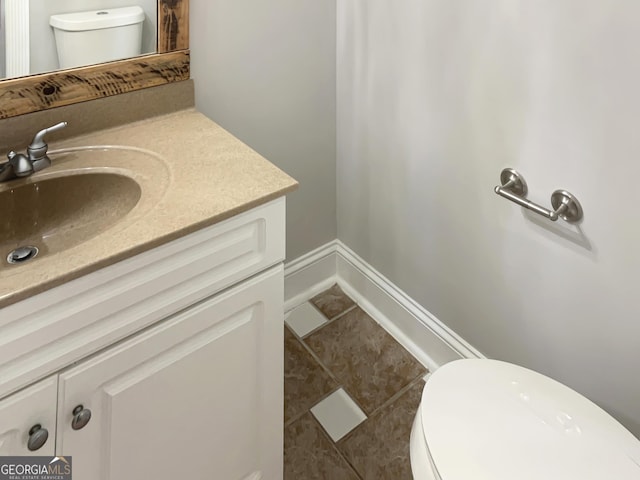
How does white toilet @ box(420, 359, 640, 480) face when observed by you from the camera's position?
facing away from the viewer and to the left of the viewer

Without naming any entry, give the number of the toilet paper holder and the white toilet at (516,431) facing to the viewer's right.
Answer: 0

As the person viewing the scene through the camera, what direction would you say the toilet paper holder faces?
facing the viewer and to the left of the viewer
